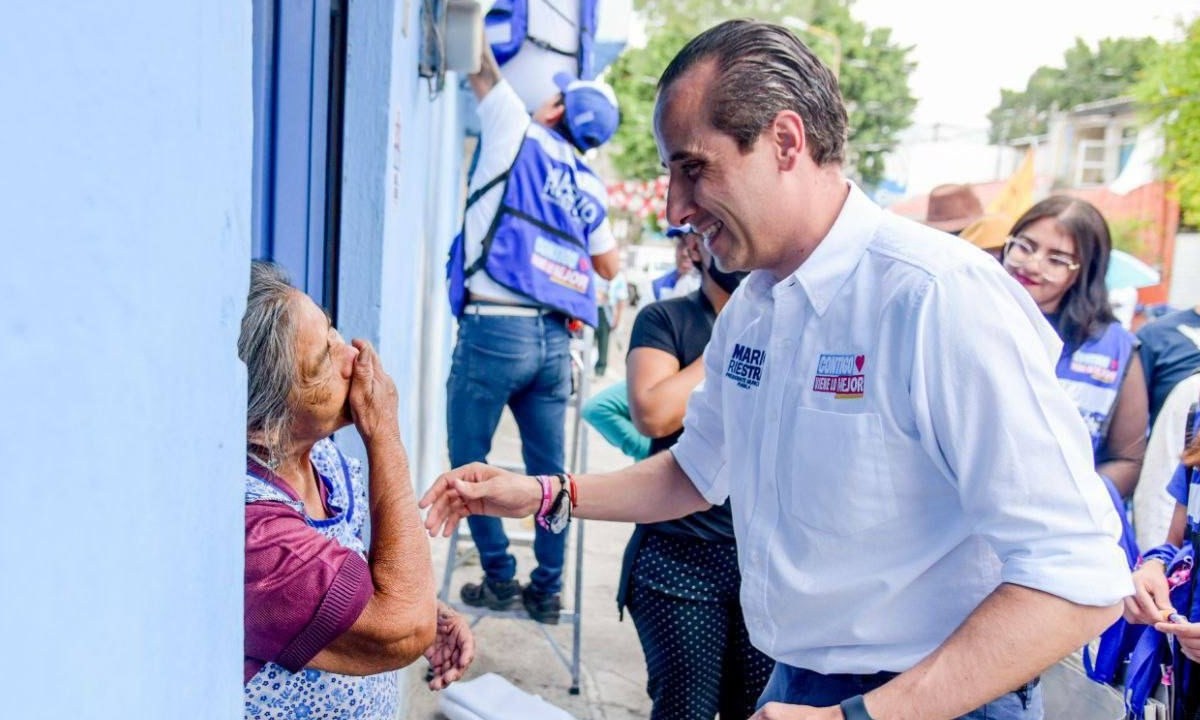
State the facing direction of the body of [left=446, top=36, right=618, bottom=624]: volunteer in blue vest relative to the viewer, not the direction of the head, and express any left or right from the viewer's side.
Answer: facing away from the viewer and to the left of the viewer

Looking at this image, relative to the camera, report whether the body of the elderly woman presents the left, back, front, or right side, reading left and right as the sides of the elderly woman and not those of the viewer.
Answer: right

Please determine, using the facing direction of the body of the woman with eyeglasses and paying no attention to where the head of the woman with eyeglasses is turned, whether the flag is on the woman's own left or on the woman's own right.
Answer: on the woman's own right

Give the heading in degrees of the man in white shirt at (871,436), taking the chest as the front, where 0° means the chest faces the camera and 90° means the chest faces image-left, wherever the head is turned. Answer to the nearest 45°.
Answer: approximately 45°

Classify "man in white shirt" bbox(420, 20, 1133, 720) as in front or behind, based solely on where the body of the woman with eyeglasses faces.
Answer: in front

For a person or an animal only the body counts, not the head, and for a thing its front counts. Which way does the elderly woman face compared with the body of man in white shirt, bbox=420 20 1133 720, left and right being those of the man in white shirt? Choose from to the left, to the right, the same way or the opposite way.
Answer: the opposite way

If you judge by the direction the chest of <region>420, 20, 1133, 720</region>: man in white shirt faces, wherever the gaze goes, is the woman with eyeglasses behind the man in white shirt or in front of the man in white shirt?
behind

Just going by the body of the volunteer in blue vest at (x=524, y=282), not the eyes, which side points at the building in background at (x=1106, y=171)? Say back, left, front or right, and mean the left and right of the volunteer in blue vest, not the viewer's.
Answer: right

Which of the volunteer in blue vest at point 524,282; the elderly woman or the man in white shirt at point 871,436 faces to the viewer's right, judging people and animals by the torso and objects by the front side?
the elderly woman

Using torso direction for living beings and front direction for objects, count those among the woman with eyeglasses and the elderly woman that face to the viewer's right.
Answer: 1

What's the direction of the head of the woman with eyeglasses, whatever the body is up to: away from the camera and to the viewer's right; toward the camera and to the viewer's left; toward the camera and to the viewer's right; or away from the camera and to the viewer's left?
toward the camera and to the viewer's left

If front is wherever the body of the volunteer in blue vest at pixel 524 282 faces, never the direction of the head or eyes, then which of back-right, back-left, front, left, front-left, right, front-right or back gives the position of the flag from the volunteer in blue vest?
right

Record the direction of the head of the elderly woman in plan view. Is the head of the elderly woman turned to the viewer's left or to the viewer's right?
to the viewer's right

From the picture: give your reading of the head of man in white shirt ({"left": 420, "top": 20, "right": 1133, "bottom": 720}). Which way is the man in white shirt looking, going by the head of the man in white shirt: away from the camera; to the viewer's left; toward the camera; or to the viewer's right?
to the viewer's left

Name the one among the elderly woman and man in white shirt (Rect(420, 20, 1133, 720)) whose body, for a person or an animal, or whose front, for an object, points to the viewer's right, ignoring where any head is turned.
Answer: the elderly woman

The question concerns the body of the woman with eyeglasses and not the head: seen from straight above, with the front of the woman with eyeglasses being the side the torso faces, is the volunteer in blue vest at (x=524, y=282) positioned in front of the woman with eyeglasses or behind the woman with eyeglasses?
in front
